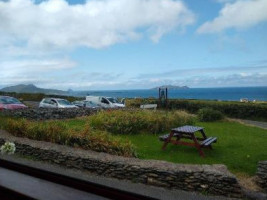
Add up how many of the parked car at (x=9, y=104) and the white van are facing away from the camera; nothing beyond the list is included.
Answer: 0

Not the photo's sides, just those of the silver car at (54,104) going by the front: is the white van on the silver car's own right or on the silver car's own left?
on the silver car's own left

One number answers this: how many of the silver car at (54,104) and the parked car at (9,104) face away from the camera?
0
